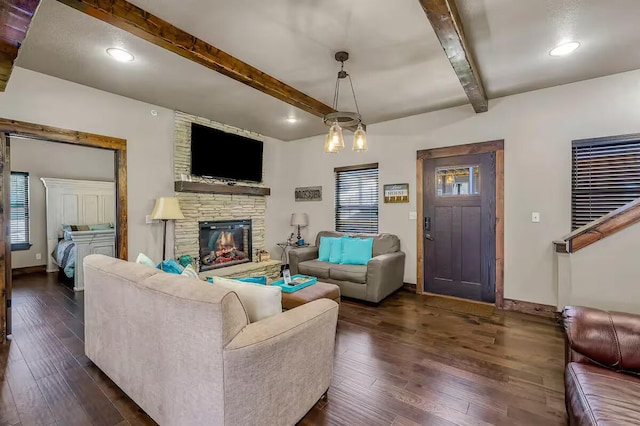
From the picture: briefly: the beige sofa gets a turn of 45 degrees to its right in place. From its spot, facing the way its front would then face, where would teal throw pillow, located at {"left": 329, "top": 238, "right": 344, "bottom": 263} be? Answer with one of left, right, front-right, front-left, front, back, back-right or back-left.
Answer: front-left

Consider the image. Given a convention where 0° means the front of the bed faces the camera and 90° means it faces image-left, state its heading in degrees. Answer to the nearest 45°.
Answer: approximately 315°

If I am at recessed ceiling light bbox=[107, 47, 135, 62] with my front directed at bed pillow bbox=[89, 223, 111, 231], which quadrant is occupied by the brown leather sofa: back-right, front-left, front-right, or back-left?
back-right

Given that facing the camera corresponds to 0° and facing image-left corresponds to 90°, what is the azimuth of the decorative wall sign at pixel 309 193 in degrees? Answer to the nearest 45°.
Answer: approximately 45°

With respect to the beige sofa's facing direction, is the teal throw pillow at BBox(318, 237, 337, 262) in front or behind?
in front

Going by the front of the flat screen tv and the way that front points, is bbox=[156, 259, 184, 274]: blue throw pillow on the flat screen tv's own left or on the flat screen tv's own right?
on the flat screen tv's own right

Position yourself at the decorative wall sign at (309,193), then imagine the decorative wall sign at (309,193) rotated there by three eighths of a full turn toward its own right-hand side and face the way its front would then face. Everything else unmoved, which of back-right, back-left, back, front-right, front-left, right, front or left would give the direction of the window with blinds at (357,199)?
back-right

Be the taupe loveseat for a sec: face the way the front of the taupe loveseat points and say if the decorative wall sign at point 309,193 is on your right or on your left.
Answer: on your right

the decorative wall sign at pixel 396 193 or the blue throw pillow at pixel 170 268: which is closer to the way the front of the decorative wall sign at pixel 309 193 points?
the blue throw pillow

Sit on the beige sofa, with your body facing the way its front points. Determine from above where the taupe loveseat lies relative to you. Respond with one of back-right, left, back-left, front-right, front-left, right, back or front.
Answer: front

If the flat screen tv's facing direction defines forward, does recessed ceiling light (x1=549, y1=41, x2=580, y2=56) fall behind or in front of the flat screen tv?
in front

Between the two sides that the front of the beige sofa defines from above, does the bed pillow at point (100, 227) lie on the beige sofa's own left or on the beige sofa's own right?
on the beige sofa's own left

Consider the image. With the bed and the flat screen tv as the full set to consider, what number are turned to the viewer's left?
0

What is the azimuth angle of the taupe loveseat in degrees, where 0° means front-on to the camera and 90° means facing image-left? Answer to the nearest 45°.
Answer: approximately 45°

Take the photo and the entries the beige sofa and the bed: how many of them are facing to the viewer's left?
0

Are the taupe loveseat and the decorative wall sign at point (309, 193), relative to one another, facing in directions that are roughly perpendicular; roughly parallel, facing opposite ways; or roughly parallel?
roughly parallel
